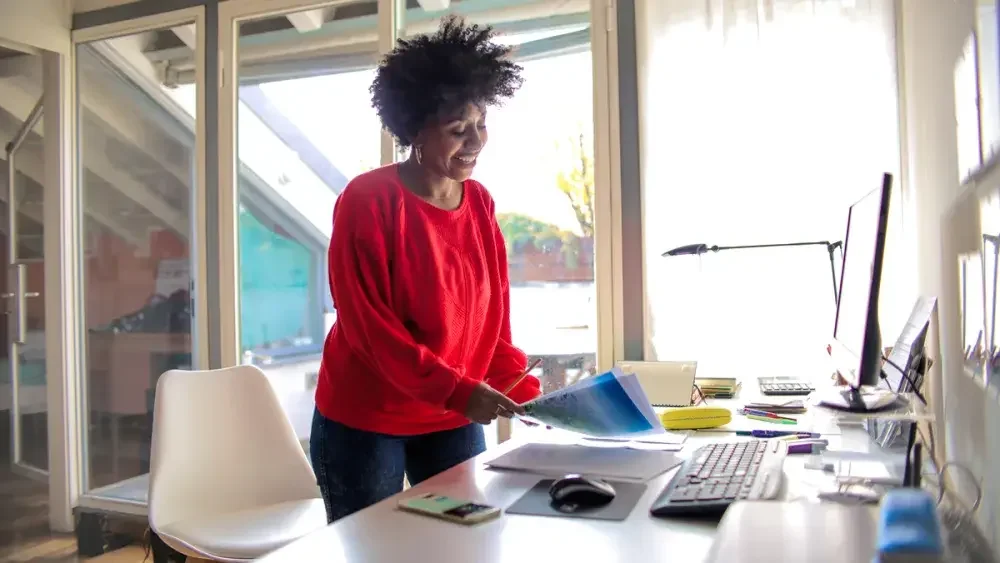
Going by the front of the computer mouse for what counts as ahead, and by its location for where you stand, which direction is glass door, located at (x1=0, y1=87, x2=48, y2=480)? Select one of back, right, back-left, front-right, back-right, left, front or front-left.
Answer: back-left

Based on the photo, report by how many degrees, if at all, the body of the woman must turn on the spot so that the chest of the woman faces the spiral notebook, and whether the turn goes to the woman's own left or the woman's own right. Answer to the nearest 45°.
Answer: approximately 90° to the woman's own left

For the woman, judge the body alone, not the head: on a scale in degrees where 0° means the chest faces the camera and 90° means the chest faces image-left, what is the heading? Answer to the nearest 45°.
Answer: approximately 315°

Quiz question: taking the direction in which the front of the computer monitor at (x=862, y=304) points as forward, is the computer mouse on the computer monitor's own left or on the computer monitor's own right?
on the computer monitor's own left

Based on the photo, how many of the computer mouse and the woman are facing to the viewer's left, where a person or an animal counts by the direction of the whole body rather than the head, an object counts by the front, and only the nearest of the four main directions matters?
0

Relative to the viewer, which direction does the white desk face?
to the viewer's left

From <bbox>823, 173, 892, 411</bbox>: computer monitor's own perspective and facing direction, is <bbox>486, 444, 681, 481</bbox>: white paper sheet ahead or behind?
ahead

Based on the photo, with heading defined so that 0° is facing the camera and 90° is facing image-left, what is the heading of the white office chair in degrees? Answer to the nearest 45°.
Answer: approximately 315°

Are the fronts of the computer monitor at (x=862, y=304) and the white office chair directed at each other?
yes

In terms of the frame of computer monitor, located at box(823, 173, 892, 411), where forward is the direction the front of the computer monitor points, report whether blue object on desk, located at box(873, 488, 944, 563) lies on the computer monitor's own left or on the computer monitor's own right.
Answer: on the computer monitor's own left

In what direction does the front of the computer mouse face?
to the viewer's right

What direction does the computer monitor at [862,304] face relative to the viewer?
to the viewer's left
